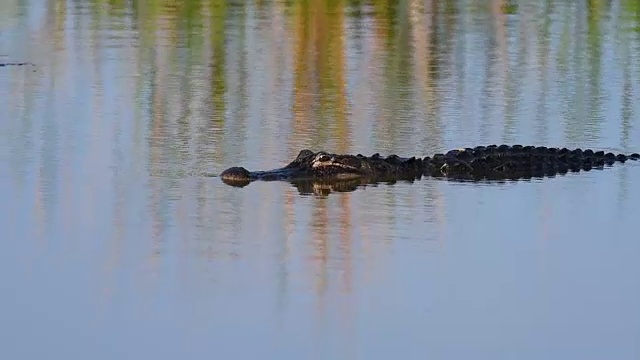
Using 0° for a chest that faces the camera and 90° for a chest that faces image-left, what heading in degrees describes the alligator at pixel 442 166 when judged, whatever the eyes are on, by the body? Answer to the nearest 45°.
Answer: approximately 90°
